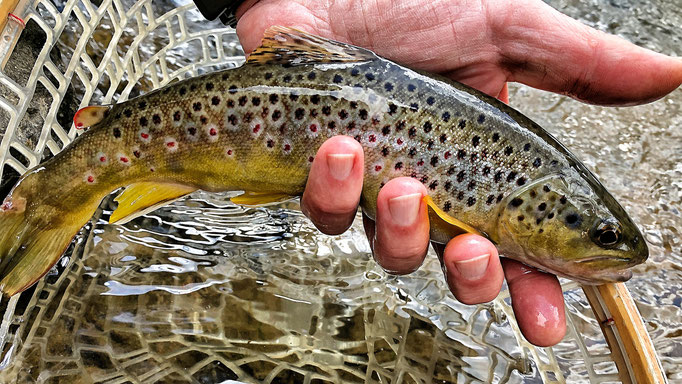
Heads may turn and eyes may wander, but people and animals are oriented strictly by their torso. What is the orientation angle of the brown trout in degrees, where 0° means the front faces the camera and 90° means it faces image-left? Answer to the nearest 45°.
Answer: approximately 270°
